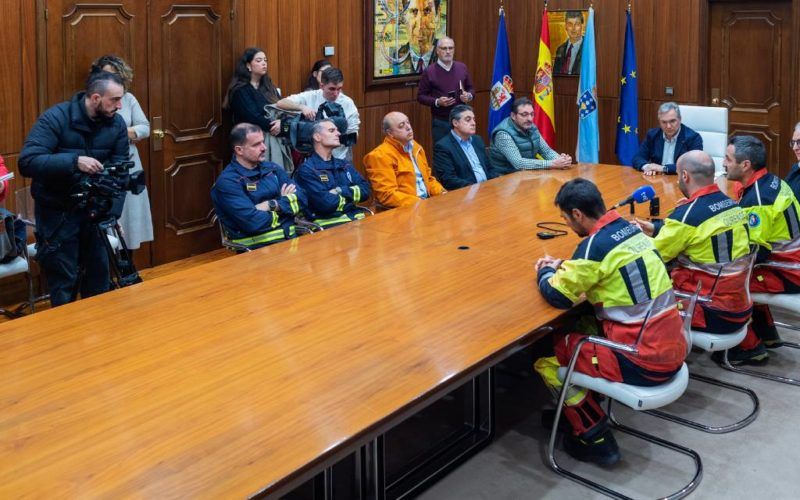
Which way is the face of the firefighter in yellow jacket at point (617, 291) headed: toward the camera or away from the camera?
away from the camera

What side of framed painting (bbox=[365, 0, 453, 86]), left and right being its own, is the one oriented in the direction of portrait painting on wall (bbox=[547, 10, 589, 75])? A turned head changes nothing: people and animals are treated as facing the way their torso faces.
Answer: left

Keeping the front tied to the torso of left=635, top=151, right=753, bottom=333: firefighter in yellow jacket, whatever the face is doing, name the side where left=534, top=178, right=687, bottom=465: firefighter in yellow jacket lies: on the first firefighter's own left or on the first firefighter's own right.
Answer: on the first firefighter's own left

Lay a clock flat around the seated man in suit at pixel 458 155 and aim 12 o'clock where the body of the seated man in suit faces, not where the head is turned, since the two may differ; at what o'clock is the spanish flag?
The spanish flag is roughly at 8 o'clock from the seated man in suit.

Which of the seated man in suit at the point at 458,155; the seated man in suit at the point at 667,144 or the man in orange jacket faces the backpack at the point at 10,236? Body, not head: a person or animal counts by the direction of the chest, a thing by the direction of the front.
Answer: the seated man in suit at the point at 667,144

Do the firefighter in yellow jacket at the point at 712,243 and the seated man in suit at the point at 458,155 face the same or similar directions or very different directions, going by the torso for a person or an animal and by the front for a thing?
very different directions

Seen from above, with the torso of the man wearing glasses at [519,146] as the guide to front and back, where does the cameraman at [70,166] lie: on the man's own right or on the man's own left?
on the man's own right

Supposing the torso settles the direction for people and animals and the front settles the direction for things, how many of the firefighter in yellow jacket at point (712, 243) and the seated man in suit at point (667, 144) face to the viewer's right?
0

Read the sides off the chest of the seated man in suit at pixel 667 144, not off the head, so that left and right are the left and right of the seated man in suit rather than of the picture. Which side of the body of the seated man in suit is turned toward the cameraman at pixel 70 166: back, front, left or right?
front

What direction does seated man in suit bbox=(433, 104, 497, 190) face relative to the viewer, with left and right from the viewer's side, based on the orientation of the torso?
facing the viewer and to the right of the viewer

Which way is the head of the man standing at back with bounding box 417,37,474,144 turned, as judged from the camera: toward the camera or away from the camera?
toward the camera

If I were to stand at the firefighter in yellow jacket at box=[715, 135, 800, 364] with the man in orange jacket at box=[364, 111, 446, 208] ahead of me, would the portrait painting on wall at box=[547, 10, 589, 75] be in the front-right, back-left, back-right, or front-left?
front-right

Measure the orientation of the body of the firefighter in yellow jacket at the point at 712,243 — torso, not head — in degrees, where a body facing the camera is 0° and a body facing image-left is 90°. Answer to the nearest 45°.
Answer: approximately 135°

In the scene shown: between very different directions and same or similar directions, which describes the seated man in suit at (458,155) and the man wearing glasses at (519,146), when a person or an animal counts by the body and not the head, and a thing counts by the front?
same or similar directions

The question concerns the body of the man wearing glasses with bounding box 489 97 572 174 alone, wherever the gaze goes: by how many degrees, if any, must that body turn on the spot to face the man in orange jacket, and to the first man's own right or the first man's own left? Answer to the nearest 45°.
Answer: approximately 90° to the first man's own right

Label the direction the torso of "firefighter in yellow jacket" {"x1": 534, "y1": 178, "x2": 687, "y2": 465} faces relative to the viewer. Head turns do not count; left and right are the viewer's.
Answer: facing away from the viewer and to the left of the viewer

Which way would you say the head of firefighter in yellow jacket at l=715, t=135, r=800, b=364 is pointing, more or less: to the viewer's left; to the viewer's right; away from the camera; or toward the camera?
to the viewer's left

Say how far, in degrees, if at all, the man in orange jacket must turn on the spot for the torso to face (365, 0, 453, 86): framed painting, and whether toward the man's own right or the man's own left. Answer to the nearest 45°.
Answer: approximately 135° to the man's own left
